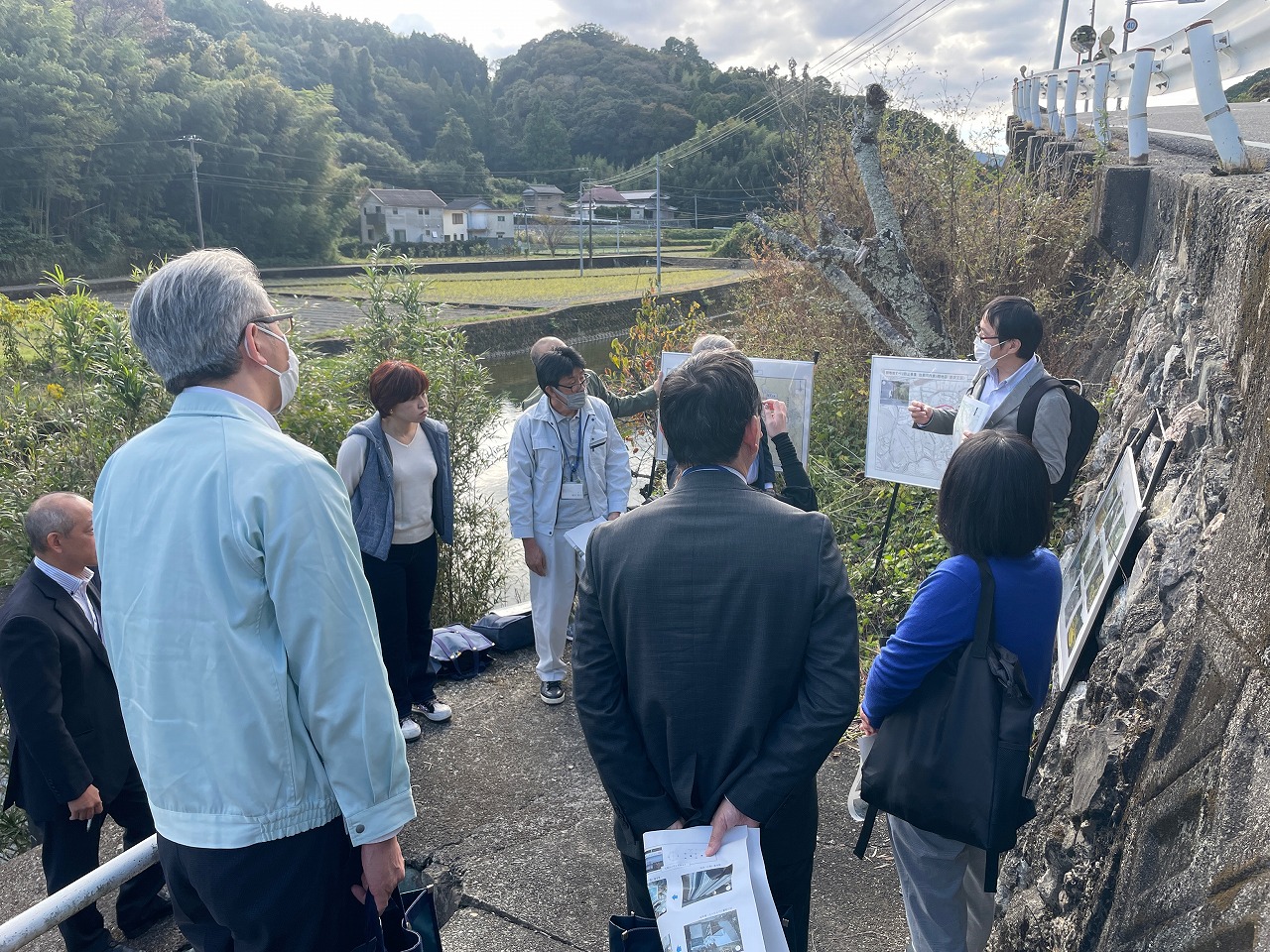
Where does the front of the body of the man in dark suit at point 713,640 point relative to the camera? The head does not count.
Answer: away from the camera

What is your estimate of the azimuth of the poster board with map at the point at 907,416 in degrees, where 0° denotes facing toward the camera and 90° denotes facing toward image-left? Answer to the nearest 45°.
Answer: approximately 0°

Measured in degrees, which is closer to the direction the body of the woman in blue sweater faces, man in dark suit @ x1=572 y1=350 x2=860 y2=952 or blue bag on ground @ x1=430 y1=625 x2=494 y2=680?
the blue bag on ground

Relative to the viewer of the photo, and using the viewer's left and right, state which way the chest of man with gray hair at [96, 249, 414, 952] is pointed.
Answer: facing away from the viewer and to the right of the viewer

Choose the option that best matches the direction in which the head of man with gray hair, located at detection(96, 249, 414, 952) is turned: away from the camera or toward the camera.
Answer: away from the camera

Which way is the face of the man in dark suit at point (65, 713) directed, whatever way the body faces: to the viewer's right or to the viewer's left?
to the viewer's right

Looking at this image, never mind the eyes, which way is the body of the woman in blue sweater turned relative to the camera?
away from the camera

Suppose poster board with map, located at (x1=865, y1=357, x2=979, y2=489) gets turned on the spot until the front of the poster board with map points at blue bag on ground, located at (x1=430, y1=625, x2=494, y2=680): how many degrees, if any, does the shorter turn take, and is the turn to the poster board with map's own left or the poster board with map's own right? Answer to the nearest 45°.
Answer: approximately 90° to the poster board with map's own right

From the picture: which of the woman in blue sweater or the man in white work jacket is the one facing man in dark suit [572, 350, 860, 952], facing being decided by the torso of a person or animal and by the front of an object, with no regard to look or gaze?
the man in white work jacket

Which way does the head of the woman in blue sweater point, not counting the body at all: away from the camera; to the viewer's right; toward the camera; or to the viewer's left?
away from the camera
